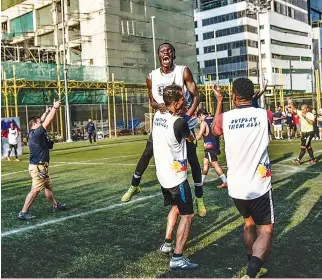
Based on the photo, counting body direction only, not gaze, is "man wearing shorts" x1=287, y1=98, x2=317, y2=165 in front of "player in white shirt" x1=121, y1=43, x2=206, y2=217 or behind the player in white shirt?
behind

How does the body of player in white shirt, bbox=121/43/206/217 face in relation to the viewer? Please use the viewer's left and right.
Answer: facing the viewer

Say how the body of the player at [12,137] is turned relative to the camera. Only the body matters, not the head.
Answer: toward the camera

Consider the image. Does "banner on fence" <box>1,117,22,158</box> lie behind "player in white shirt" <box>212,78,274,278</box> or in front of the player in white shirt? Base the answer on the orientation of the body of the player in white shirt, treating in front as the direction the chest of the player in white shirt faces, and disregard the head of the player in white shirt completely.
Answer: in front

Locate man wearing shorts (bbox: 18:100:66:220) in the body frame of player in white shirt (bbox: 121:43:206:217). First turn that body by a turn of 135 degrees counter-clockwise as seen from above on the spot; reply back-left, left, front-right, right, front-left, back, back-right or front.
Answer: left

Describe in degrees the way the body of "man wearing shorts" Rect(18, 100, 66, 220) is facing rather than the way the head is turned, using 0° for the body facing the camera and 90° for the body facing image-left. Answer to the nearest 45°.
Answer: approximately 270°

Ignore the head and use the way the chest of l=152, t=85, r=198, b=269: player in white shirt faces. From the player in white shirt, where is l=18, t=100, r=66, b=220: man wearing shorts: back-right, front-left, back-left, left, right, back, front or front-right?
left

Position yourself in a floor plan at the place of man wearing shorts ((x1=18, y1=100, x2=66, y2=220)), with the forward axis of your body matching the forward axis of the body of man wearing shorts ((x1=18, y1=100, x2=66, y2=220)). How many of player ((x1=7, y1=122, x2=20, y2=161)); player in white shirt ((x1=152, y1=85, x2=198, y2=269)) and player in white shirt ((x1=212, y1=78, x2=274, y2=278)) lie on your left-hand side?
1

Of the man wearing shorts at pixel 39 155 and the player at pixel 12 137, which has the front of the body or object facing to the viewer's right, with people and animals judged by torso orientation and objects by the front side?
the man wearing shorts
